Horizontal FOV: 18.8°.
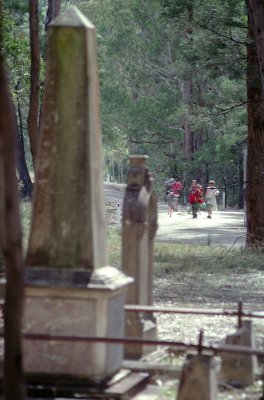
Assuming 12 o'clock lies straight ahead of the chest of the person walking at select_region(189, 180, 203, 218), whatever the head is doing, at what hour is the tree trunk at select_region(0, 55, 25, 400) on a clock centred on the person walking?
The tree trunk is roughly at 12 o'clock from the person walking.

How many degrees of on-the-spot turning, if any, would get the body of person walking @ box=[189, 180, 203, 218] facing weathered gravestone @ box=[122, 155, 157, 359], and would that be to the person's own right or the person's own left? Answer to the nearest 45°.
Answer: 0° — they already face it

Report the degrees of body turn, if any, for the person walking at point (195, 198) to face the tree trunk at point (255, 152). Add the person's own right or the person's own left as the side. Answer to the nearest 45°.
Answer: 0° — they already face it

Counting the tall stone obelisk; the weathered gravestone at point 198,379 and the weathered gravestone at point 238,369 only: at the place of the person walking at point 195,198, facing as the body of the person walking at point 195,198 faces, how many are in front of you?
3

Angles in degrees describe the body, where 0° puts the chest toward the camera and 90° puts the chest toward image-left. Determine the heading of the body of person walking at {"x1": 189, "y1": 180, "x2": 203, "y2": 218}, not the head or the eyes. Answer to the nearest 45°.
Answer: approximately 0°

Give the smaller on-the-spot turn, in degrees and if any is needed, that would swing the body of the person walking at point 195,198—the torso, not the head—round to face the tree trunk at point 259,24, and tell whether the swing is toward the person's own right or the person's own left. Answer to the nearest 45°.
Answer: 0° — they already face it

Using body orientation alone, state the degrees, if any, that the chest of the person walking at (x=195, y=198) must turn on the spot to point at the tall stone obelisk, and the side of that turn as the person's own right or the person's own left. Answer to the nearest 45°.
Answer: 0° — they already face it
